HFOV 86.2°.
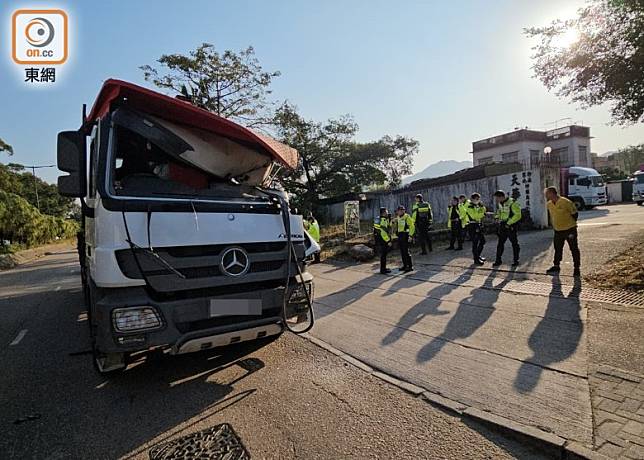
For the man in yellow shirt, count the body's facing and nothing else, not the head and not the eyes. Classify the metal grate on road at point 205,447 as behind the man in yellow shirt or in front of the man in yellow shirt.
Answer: in front

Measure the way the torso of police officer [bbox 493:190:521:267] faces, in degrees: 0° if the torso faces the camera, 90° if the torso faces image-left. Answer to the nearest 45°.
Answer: approximately 45°

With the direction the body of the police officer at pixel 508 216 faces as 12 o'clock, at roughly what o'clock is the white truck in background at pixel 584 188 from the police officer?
The white truck in background is roughly at 5 o'clock from the police officer.

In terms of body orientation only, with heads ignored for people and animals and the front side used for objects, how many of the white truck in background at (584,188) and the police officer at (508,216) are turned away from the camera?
0

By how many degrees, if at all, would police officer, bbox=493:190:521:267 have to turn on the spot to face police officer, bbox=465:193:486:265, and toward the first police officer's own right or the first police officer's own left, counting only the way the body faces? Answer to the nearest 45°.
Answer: approximately 90° to the first police officer's own right

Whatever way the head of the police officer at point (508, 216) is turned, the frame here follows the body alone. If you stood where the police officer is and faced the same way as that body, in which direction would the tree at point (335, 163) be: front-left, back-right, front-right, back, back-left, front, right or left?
right

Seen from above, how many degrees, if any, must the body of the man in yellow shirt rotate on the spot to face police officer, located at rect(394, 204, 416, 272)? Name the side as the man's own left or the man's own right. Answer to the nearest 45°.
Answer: approximately 45° to the man's own right

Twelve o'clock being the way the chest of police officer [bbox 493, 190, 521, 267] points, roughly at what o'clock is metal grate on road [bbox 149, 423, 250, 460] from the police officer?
The metal grate on road is roughly at 11 o'clock from the police officer.

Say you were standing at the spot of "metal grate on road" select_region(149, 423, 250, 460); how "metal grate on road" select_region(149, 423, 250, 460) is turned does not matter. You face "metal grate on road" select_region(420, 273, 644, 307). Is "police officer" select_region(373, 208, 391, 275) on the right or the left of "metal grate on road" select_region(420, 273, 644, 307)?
left
